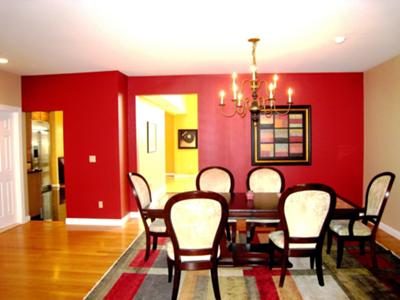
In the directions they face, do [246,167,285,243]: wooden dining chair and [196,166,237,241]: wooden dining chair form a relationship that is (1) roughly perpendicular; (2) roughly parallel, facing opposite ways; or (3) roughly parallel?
roughly parallel

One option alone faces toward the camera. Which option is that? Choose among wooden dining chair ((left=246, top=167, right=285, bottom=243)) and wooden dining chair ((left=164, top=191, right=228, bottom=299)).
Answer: wooden dining chair ((left=246, top=167, right=285, bottom=243))

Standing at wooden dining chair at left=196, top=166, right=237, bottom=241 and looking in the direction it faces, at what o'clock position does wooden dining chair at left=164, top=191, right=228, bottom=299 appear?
wooden dining chair at left=164, top=191, right=228, bottom=299 is roughly at 12 o'clock from wooden dining chair at left=196, top=166, right=237, bottom=241.

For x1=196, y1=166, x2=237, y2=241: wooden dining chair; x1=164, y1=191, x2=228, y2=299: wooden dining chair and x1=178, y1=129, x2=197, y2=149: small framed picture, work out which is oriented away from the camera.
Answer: x1=164, y1=191, x2=228, y2=299: wooden dining chair

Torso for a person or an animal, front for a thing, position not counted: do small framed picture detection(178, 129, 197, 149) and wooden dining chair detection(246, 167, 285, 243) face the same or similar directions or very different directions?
same or similar directions

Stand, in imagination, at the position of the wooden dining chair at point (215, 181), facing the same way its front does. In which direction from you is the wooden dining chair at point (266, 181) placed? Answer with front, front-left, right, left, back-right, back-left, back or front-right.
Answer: left

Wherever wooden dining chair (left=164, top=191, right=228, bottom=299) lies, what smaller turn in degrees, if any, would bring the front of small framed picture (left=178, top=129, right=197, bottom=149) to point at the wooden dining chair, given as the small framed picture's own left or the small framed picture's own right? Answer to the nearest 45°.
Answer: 0° — it already faces it

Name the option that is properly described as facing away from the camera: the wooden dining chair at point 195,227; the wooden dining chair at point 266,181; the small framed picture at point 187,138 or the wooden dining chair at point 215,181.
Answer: the wooden dining chair at point 195,227

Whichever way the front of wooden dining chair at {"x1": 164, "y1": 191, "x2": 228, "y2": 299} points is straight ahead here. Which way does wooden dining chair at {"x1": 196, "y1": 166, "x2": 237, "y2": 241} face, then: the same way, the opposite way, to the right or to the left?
the opposite way

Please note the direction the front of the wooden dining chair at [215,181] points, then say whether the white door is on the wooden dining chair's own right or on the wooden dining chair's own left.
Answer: on the wooden dining chair's own right

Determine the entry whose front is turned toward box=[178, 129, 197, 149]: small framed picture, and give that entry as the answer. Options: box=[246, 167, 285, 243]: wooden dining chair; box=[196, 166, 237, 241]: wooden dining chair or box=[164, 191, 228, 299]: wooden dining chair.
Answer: box=[164, 191, 228, 299]: wooden dining chair

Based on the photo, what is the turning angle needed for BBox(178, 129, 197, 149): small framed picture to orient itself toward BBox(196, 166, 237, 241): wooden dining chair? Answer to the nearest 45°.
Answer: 0° — it already faces it

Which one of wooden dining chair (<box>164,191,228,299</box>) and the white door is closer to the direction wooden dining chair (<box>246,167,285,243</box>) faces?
the wooden dining chair

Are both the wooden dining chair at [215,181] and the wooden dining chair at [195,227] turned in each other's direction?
yes

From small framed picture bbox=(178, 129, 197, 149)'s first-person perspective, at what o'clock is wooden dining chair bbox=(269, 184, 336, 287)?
The wooden dining chair is roughly at 12 o'clock from the small framed picture.

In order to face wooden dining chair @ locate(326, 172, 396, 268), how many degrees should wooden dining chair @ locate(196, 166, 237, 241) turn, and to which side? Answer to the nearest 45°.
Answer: approximately 45° to its left

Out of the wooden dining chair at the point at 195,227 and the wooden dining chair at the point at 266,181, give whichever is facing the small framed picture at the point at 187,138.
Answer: the wooden dining chair at the point at 195,227

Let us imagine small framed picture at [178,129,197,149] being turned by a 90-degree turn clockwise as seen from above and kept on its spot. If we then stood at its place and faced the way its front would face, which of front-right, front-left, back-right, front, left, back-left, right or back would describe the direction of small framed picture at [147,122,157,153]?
left

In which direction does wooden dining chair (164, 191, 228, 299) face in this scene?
away from the camera

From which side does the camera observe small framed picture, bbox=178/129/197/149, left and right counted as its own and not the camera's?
front

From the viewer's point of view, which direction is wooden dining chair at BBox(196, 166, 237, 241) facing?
toward the camera

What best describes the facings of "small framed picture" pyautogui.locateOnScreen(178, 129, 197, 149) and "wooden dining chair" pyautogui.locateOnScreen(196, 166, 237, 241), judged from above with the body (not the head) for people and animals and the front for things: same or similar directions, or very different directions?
same or similar directions

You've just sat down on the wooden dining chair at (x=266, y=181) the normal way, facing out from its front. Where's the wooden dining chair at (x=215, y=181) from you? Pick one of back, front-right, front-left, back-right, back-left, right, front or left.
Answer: right
